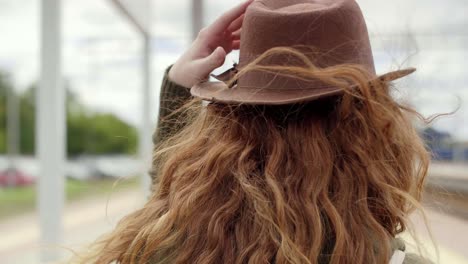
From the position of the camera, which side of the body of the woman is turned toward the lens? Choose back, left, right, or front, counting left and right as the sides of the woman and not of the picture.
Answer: back

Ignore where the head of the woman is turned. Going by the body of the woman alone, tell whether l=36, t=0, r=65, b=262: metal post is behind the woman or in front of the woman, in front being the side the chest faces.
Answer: in front

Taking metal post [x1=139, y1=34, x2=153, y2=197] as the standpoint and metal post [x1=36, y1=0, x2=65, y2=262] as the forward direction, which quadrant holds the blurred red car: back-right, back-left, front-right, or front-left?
back-right

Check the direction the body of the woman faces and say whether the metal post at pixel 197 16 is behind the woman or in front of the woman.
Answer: in front

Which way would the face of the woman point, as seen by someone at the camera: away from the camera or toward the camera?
away from the camera

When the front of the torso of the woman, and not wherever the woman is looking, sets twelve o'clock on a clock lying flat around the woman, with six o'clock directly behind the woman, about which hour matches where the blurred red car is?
The blurred red car is roughly at 11 o'clock from the woman.
